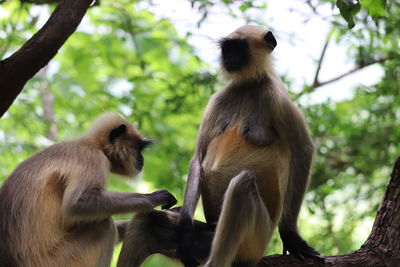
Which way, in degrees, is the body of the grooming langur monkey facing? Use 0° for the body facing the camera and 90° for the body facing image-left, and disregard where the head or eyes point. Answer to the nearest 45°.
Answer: approximately 270°

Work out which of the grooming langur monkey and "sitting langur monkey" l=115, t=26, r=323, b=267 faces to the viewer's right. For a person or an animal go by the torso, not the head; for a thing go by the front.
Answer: the grooming langur monkey

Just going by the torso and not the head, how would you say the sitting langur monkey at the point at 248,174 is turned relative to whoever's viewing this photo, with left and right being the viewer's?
facing the viewer and to the left of the viewer

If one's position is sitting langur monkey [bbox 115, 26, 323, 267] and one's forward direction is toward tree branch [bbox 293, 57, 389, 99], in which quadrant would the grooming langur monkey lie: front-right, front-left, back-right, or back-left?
back-left

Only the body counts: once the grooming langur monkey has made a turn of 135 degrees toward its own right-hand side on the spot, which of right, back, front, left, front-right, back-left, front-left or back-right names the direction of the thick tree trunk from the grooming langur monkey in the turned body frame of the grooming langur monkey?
back-left

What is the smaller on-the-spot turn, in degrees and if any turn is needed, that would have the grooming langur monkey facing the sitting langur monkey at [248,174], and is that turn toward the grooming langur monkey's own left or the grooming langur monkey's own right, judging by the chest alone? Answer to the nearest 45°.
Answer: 0° — it already faces it

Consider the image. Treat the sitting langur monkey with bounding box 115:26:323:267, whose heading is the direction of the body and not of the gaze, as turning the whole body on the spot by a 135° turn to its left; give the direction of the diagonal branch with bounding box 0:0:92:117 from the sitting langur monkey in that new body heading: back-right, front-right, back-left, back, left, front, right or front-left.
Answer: back

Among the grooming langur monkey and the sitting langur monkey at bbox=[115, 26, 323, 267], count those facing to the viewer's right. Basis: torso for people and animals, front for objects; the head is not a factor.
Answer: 1
